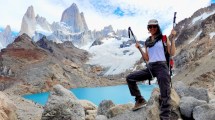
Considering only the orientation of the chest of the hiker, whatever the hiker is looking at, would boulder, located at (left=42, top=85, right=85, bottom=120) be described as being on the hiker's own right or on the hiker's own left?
on the hiker's own right

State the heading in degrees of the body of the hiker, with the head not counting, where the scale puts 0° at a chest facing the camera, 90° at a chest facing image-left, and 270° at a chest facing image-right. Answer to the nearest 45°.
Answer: approximately 45°

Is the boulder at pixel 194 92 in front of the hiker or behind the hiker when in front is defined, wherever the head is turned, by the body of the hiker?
behind

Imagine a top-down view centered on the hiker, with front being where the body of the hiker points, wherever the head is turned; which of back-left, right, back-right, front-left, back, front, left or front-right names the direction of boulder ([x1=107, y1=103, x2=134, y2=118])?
right
